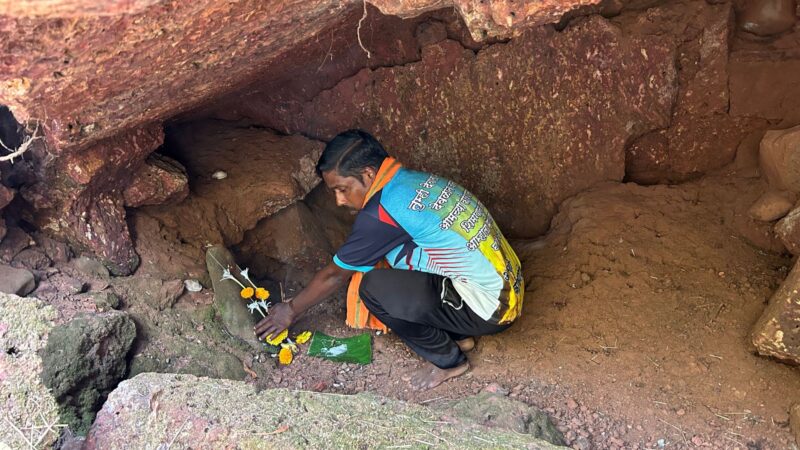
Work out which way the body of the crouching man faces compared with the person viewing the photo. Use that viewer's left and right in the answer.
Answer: facing to the left of the viewer

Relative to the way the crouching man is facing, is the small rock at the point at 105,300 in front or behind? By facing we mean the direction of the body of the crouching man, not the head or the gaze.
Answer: in front

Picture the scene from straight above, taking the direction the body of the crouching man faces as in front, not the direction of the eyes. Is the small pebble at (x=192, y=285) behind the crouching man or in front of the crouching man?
in front

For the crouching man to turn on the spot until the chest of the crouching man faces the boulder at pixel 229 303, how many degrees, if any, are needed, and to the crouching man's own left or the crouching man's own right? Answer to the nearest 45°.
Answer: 0° — they already face it

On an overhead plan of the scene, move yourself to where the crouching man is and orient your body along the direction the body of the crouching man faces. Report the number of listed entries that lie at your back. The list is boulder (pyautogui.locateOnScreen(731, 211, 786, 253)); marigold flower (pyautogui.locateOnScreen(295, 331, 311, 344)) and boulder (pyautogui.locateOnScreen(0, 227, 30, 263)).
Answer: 1

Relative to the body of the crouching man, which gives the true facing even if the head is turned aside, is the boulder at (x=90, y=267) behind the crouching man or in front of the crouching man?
in front

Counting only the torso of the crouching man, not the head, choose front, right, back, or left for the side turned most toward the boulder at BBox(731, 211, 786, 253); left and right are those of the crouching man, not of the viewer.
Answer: back
